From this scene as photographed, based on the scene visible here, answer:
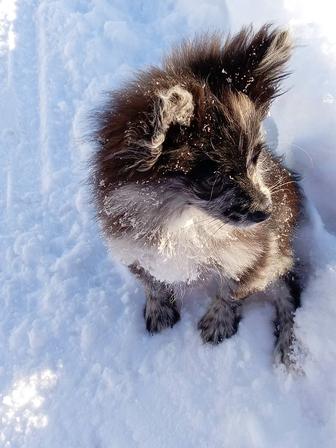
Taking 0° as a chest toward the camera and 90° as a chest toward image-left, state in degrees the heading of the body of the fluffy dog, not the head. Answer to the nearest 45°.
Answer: approximately 45°
